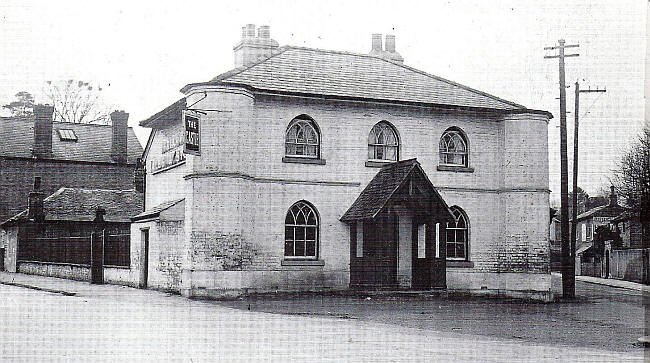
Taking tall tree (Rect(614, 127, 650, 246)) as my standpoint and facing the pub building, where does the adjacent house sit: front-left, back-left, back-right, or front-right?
front-right

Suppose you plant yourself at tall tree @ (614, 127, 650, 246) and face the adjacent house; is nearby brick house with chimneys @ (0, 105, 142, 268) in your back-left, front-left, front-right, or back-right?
front-right

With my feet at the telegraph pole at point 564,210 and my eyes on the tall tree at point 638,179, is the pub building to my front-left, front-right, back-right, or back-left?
back-left

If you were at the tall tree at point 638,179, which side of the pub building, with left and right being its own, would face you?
left

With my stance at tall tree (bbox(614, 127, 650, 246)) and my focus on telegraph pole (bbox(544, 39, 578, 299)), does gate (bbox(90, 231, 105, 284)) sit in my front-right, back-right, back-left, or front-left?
front-right

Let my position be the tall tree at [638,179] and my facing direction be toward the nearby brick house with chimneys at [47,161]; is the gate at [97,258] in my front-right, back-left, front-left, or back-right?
front-left

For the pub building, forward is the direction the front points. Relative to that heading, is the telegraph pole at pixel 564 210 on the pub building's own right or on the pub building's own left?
on the pub building's own left

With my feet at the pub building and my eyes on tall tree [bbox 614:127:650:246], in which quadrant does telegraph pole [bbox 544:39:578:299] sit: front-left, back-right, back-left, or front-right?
front-right

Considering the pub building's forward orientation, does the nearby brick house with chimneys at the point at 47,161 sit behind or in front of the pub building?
behind

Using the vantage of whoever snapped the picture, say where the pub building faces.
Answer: facing the viewer and to the right of the viewer

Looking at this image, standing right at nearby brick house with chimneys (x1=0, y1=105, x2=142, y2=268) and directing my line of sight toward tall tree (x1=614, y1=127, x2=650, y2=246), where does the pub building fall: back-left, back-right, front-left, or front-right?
front-right
